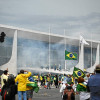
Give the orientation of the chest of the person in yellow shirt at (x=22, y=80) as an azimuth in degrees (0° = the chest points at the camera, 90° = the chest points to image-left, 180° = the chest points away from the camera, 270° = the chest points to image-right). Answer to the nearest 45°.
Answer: approximately 180°

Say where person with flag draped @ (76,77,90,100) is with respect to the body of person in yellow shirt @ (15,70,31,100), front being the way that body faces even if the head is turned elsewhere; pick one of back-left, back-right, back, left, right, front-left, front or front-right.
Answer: back-right
